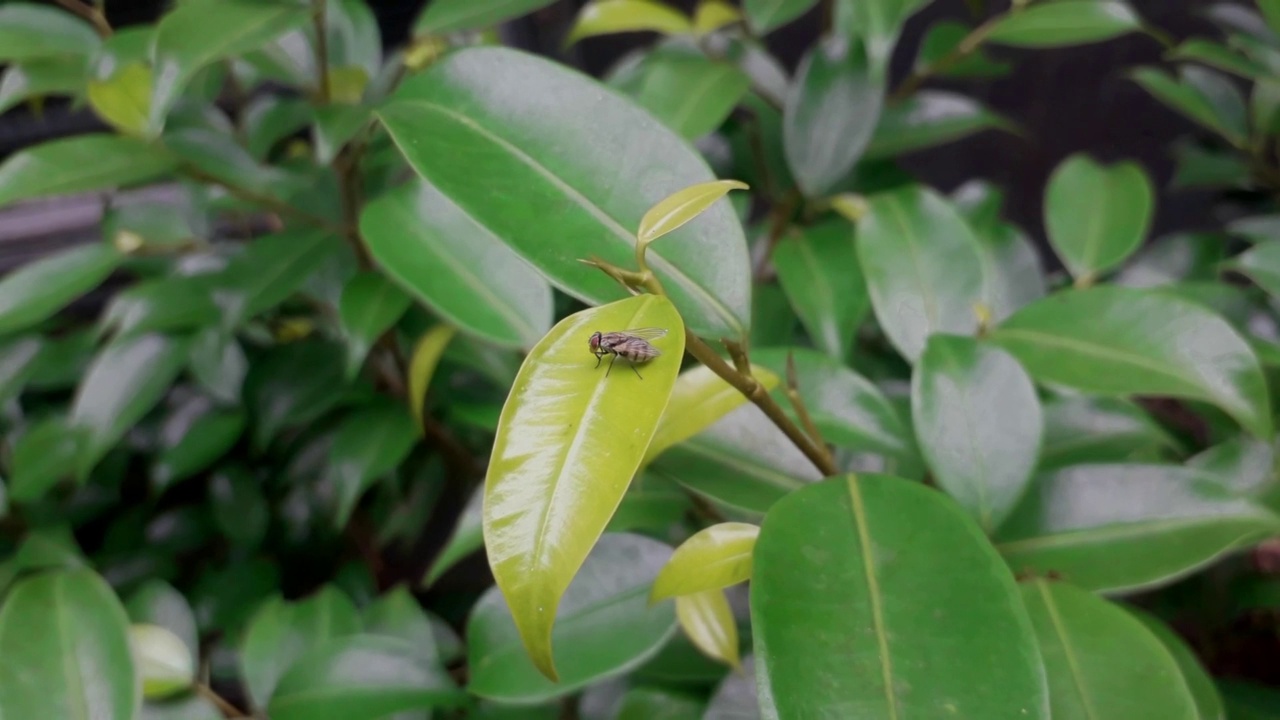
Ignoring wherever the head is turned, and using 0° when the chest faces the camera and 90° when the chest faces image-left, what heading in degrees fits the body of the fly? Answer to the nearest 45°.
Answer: approximately 90°
